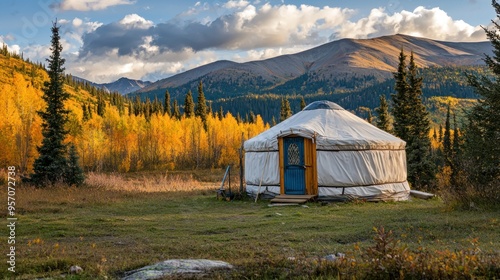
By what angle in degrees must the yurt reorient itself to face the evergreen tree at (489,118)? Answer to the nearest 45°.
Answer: approximately 135° to its left

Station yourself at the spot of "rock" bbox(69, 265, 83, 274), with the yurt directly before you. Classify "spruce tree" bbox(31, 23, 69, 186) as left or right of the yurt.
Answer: left

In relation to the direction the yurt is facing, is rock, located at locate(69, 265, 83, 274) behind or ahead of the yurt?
ahead

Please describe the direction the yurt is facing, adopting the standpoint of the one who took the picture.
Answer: facing the viewer and to the left of the viewer

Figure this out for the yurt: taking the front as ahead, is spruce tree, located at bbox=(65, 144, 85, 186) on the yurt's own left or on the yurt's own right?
on the yurt's own right

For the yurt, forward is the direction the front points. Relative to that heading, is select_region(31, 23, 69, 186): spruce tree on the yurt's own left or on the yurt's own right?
on the yurt's own right

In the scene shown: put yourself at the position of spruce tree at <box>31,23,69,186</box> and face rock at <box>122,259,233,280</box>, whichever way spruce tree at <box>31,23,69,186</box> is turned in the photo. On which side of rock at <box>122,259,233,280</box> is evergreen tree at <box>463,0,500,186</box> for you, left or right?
left

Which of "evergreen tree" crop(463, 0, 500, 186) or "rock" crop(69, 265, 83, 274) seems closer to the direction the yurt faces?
the rock
